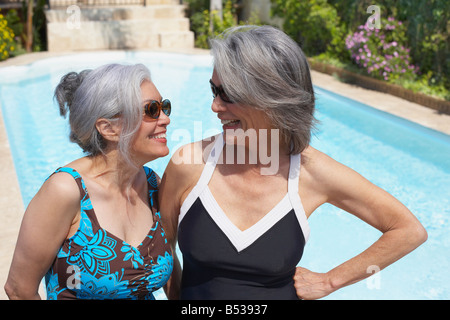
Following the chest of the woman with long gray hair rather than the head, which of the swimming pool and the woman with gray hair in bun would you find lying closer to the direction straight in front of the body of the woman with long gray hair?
the woman with gray hair in bun

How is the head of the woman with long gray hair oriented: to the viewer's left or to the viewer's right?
to the viewer's left

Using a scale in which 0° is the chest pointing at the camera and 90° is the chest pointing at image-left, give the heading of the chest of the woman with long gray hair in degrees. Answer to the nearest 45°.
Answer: approximately 0°

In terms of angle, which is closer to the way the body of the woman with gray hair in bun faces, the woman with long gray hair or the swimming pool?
the woman with long gray hair

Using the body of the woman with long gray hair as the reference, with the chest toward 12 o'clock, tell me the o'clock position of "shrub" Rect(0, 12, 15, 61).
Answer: The shrub is roughly at 5 o'clock from the woman with long gray hair.

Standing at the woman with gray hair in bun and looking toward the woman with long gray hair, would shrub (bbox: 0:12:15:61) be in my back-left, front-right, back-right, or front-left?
back-left

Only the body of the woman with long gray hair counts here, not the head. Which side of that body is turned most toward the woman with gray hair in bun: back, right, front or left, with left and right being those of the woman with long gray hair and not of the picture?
right

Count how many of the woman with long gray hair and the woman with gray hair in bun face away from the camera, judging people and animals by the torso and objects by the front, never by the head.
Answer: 0

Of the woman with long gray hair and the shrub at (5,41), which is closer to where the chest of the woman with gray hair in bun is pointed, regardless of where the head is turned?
the woman with long gray hair

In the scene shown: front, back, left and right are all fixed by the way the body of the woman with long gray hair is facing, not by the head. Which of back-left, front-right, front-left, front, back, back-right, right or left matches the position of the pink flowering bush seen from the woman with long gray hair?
back

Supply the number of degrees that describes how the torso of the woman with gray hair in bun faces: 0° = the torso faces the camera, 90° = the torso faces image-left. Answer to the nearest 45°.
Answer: approximately 315°

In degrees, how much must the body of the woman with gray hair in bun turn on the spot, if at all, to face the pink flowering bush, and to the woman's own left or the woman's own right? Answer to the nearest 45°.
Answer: approximately 90° to the woman's own left
